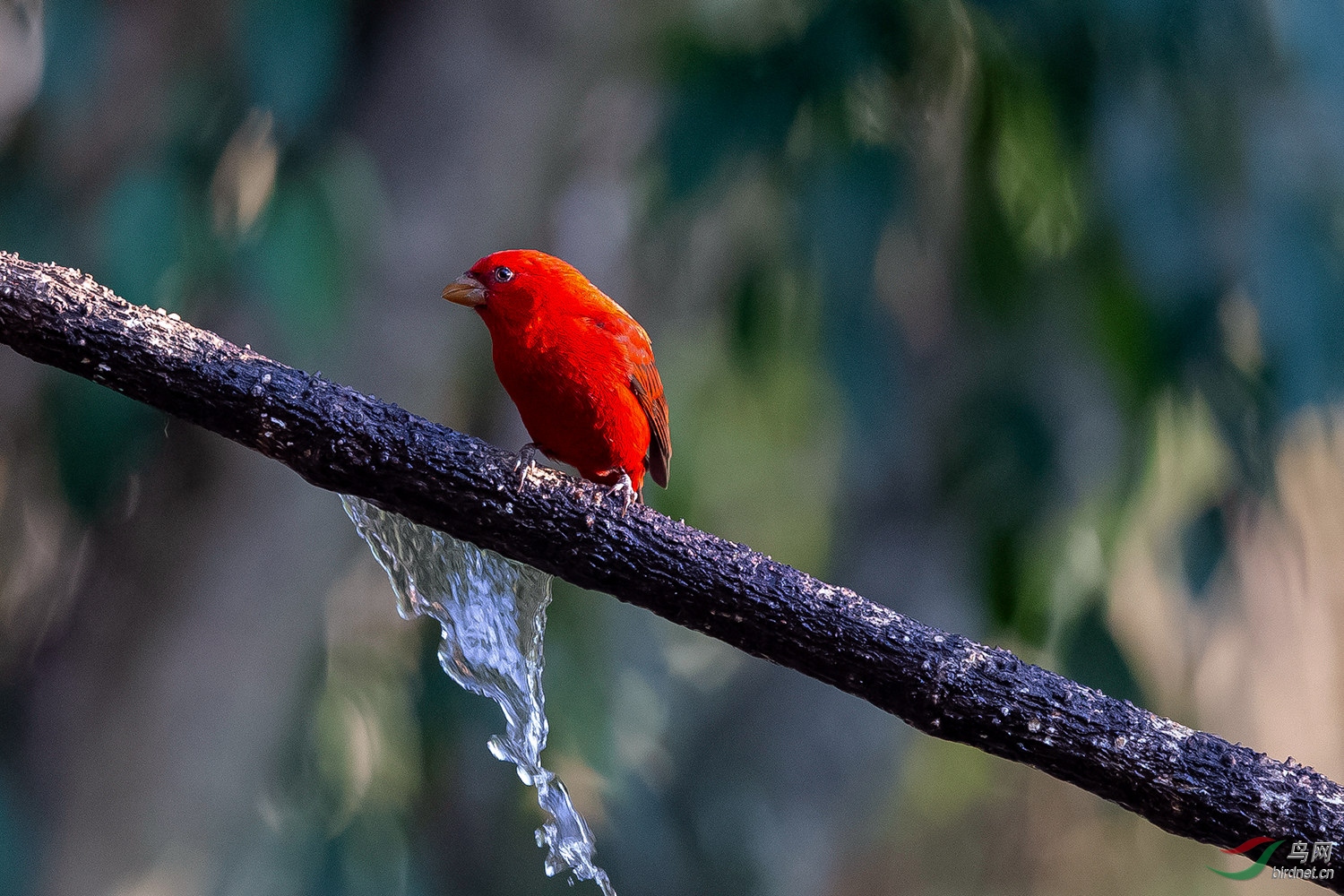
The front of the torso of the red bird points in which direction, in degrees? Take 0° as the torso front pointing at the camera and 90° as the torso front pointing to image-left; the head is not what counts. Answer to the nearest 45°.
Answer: approximately 45°
